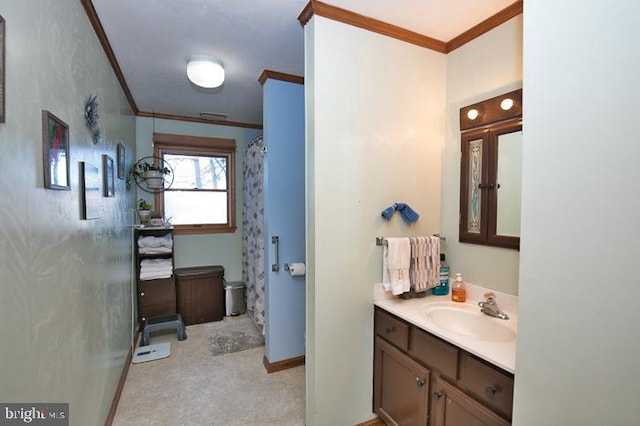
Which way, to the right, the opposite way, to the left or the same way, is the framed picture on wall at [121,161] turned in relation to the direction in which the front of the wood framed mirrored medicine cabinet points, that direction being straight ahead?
the opposite way

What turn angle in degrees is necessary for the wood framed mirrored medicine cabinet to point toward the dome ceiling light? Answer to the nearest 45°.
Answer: approximately 45° to its right

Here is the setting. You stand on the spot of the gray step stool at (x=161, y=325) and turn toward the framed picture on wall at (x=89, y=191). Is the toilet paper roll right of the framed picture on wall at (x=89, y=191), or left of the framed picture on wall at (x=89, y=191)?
left

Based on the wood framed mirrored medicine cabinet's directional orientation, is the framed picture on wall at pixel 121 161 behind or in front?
in front

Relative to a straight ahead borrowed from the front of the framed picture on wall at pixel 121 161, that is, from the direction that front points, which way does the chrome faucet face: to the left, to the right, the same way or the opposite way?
the opposite way

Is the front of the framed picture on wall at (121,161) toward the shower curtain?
yes

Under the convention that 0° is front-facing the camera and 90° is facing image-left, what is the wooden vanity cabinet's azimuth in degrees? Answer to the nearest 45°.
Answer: approximately 45°

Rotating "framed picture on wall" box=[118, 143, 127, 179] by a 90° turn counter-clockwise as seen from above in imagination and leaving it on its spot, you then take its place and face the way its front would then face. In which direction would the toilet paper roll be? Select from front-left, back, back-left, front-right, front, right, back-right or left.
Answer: back-right

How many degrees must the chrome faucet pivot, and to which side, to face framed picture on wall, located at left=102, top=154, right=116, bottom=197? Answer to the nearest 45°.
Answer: approximately 45° to its right

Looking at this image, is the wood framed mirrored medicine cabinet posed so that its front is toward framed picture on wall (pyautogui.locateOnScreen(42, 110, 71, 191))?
yes

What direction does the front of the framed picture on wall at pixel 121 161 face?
to the viewer's right

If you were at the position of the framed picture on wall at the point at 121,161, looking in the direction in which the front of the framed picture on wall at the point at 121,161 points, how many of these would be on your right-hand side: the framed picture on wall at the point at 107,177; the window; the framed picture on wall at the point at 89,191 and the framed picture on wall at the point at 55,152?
3

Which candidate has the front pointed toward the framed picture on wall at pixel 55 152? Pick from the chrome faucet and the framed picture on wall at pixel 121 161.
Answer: the chrome faucet
